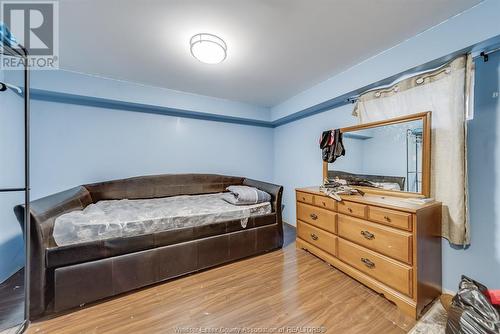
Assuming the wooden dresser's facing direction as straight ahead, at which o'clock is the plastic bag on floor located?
The plastic bag on floor is roughly at 9 o'clock from the wooden dresser.

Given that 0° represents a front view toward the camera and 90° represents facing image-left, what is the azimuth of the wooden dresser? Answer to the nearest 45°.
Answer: approximately 45°

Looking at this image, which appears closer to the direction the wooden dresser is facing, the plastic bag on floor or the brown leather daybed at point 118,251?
the brown leather daybed

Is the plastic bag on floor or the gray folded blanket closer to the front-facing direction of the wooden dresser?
the gray folded blanket
